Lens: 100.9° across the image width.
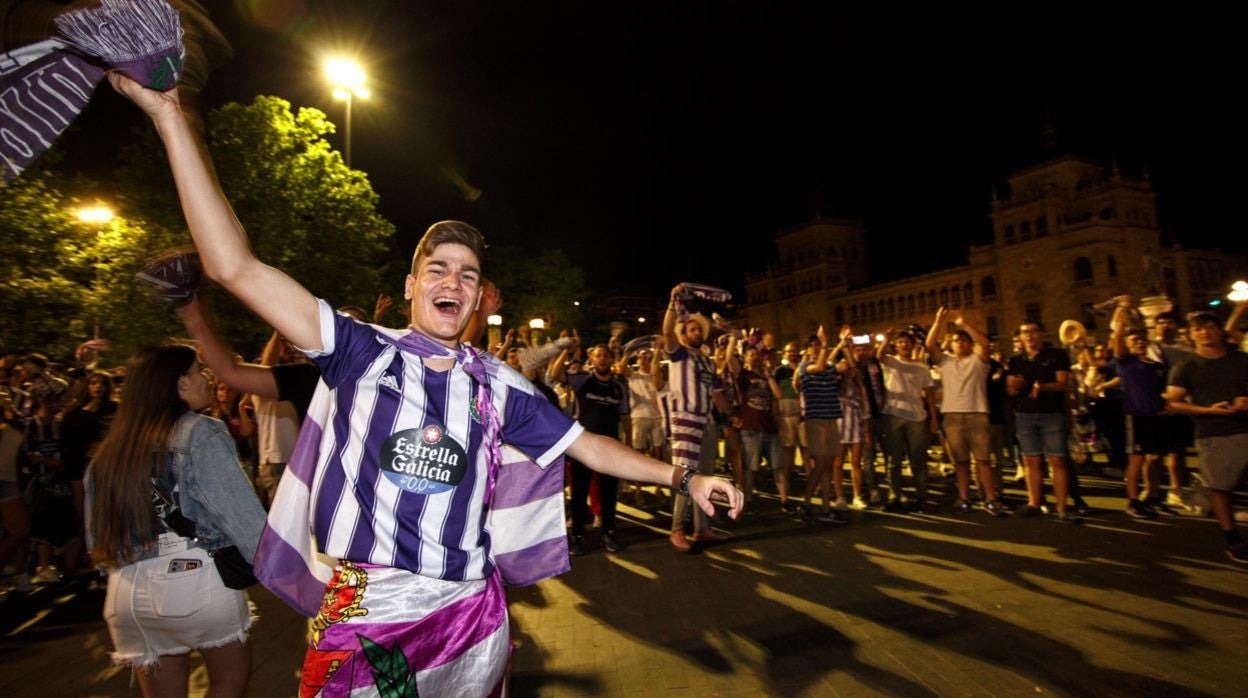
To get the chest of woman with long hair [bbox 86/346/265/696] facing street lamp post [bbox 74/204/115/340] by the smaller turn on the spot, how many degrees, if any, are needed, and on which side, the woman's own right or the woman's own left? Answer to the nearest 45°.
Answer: approximately 45° to the woman's own left

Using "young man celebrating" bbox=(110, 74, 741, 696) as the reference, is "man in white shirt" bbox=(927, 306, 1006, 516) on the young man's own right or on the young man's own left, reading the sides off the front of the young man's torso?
on the young man's own left

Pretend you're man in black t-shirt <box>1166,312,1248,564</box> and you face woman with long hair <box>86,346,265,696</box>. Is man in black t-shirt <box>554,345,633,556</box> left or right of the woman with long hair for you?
right

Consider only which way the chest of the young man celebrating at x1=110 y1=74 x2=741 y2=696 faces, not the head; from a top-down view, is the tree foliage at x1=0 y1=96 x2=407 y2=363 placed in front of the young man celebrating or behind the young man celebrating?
behind

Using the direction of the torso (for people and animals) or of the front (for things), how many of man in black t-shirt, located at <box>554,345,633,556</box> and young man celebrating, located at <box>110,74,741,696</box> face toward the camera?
2

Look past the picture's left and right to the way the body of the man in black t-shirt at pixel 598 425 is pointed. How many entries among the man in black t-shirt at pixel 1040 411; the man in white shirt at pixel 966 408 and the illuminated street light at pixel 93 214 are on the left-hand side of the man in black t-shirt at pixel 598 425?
2

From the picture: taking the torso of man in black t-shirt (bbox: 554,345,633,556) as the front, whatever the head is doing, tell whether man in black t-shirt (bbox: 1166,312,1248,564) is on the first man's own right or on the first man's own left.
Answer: on the first man's own left

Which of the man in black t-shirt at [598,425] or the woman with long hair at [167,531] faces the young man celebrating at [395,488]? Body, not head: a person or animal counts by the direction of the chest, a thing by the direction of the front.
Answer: the man in black t-shirt

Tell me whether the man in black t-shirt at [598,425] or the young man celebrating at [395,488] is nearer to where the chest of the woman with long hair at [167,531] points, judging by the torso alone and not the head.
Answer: the man in black t-shirt

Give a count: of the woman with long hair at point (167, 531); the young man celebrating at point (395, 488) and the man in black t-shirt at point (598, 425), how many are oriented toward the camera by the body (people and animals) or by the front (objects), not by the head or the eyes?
2
